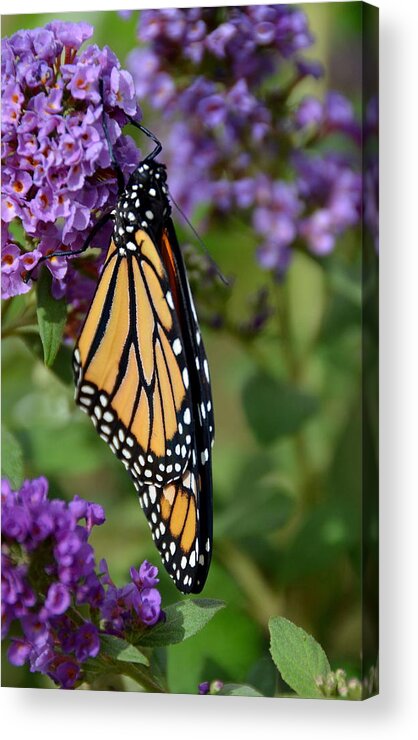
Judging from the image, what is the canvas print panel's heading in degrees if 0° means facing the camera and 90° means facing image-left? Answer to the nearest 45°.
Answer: approximately 45°
